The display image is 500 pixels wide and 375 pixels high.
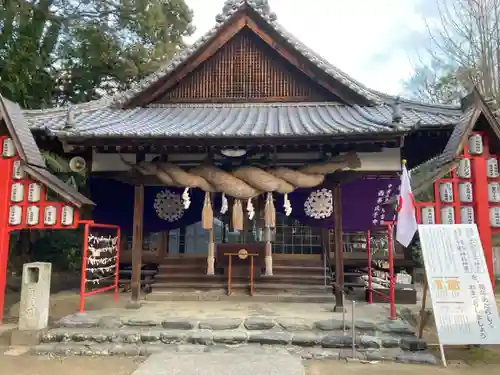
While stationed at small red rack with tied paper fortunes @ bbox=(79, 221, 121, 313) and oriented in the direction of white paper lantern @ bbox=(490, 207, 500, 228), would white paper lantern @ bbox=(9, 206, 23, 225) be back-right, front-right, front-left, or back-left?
back-right

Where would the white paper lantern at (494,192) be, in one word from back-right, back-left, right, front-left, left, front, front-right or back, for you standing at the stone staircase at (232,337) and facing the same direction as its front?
left

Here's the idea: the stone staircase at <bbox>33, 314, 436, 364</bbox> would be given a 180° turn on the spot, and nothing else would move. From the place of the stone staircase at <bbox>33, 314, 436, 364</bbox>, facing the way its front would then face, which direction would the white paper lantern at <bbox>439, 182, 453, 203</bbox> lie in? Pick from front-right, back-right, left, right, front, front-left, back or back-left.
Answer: right

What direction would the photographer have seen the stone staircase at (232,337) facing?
facing the viewer

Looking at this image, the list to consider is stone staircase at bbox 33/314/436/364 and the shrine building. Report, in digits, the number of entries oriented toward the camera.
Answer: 2

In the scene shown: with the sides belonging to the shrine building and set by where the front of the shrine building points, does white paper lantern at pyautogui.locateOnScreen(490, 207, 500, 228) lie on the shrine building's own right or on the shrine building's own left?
on the shrine building's own left

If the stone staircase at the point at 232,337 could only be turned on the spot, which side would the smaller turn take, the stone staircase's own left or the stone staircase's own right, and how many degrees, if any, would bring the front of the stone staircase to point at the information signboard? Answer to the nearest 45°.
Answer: approximately 90° to the stone staircase's own left

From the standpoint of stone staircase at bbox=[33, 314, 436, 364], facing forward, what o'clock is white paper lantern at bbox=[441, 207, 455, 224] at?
The white paper lantern is roughly at 9 o'clock from the stone staircase.

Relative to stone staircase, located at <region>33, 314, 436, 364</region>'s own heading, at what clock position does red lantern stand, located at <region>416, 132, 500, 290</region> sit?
The red lantern stand is roughly at 9 o'clock from the stone staircase.

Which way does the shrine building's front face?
toward the camera
